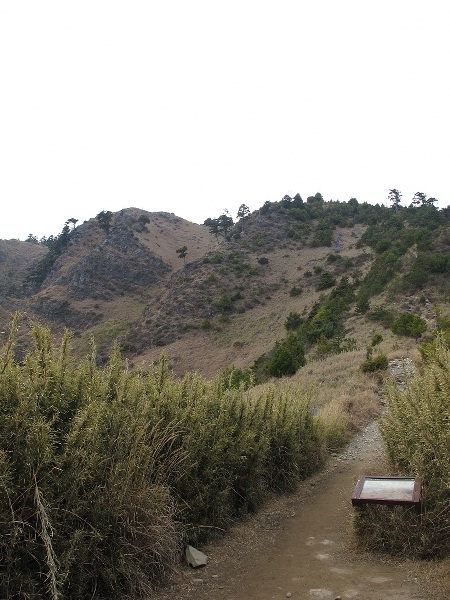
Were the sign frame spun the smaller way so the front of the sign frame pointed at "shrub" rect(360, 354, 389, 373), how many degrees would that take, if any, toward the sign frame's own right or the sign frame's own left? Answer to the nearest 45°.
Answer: approximately 180°

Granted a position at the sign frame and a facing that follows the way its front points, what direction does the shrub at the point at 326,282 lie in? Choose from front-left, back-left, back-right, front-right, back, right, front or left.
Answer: back

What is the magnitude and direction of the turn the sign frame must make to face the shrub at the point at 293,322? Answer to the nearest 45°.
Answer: approximately 180°

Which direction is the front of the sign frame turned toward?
toward the camera

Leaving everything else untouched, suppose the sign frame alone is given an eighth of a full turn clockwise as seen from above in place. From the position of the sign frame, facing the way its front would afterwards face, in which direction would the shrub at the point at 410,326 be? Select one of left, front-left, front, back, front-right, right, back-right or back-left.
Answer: back-right
